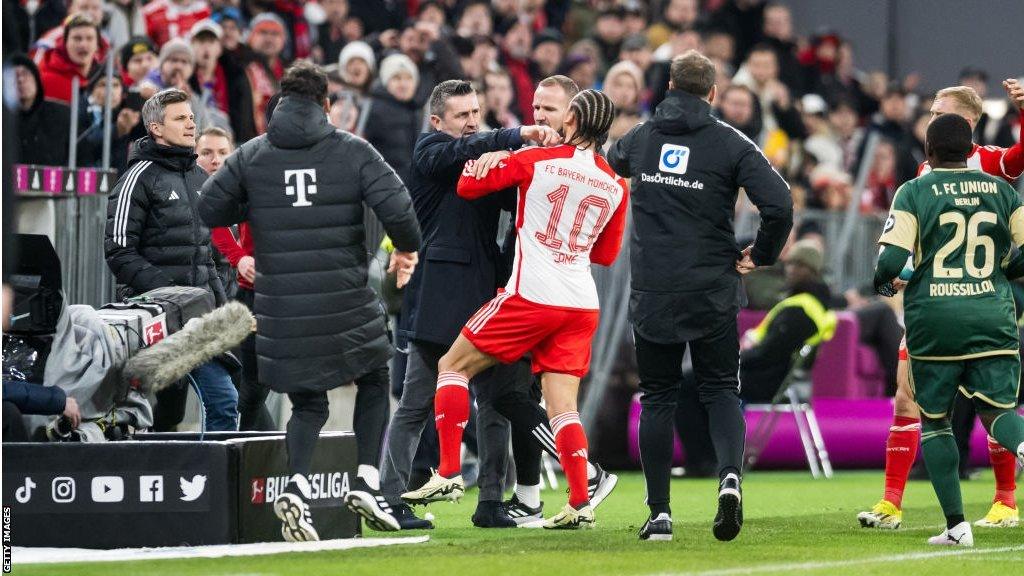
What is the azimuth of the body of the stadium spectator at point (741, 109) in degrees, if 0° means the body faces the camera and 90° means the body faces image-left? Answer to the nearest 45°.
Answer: approximately 0°

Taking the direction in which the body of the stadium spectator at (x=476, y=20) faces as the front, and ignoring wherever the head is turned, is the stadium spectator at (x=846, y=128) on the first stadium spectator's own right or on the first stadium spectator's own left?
on the first stadium spectator's own left

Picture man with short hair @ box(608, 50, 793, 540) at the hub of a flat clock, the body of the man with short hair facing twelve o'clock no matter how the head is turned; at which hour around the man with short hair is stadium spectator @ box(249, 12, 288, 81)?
The stadium spectator is roughly at 11 o'clock from the man with short hair.

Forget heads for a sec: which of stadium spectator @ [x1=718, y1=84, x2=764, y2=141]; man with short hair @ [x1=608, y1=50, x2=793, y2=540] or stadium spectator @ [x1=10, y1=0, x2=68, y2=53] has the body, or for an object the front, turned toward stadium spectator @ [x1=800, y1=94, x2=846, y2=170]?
the man with short hair

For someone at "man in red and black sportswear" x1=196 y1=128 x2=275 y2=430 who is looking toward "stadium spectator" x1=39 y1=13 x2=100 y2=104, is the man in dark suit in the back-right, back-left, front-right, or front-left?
back-right

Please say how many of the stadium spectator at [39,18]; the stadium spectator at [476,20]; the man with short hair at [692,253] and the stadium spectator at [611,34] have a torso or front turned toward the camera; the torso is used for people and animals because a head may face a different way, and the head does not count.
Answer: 3

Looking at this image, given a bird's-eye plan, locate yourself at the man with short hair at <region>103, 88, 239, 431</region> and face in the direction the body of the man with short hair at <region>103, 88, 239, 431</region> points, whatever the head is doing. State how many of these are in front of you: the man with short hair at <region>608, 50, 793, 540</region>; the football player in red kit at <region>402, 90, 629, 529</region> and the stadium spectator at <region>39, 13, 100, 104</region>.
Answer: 2

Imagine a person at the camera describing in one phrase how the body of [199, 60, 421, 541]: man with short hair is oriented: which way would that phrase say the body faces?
away from the camera

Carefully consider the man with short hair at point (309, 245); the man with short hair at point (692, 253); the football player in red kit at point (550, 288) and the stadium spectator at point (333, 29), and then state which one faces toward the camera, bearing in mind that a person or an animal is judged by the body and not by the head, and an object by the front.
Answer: the stadium spectator

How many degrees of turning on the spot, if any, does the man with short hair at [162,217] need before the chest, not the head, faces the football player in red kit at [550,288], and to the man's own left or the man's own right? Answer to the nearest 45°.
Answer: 0° — they already face them

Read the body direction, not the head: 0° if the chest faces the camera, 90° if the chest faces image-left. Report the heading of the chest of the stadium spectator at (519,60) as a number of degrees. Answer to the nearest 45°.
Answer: approximately 0°

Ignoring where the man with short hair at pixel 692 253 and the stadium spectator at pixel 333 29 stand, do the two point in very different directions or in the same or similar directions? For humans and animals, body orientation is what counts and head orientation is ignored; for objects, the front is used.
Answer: very different directions

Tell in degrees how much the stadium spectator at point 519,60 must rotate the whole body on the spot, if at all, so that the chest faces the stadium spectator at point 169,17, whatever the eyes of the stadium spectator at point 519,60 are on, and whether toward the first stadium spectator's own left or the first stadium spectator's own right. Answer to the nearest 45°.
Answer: approximately 45° to the first stadium spectator's own right

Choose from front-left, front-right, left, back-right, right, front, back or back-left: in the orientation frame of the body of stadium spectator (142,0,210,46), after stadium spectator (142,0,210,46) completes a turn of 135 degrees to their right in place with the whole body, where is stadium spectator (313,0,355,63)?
right

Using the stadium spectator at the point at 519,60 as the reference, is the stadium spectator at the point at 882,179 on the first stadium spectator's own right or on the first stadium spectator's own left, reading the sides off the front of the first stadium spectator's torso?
on the first stadium spectator's own left
